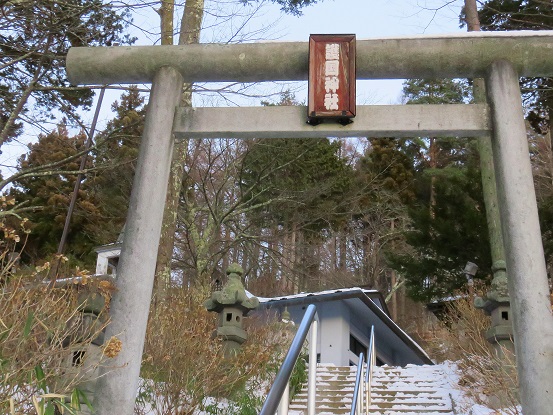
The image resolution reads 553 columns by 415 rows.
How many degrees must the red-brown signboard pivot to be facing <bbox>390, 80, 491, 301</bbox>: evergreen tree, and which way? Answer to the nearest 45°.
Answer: approximately 180°

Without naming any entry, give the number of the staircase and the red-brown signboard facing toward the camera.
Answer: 2

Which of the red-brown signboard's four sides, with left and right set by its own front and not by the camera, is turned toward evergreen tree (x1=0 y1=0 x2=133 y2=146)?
right

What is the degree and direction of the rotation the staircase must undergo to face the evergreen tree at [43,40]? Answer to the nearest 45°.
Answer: approximately 45° to its right

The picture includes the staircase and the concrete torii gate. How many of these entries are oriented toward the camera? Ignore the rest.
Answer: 2

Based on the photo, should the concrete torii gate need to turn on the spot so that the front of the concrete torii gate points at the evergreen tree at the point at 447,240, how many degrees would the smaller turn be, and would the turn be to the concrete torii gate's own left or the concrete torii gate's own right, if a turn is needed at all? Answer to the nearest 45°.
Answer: approximately 180°

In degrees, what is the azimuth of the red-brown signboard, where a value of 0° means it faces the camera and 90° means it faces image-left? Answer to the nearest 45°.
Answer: approximately 0°

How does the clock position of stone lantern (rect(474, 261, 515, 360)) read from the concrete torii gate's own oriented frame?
The stone lantern is roughly at 7 o'clock from the concrete torii gate.

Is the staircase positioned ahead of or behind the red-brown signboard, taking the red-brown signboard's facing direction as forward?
behind

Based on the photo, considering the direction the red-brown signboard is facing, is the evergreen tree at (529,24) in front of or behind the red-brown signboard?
behind

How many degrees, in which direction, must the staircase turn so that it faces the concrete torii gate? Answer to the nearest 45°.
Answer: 0° — it already faces it
